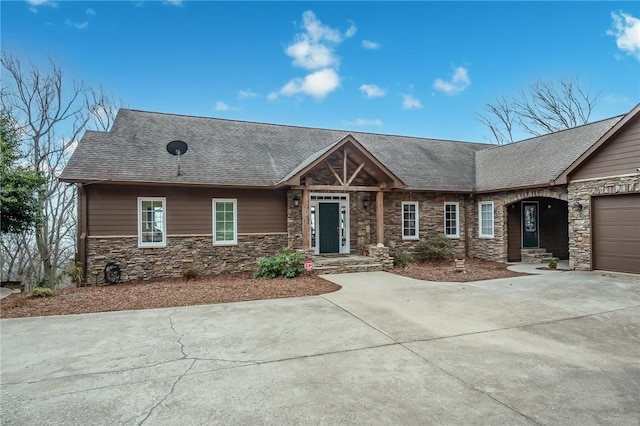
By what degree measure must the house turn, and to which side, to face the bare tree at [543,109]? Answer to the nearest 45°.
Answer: approximately 135° to its left

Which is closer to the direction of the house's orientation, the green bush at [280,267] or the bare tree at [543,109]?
the green bush

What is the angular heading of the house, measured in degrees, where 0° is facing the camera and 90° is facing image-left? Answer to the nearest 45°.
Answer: approximately 0°

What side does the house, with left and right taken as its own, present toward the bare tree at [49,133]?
right
